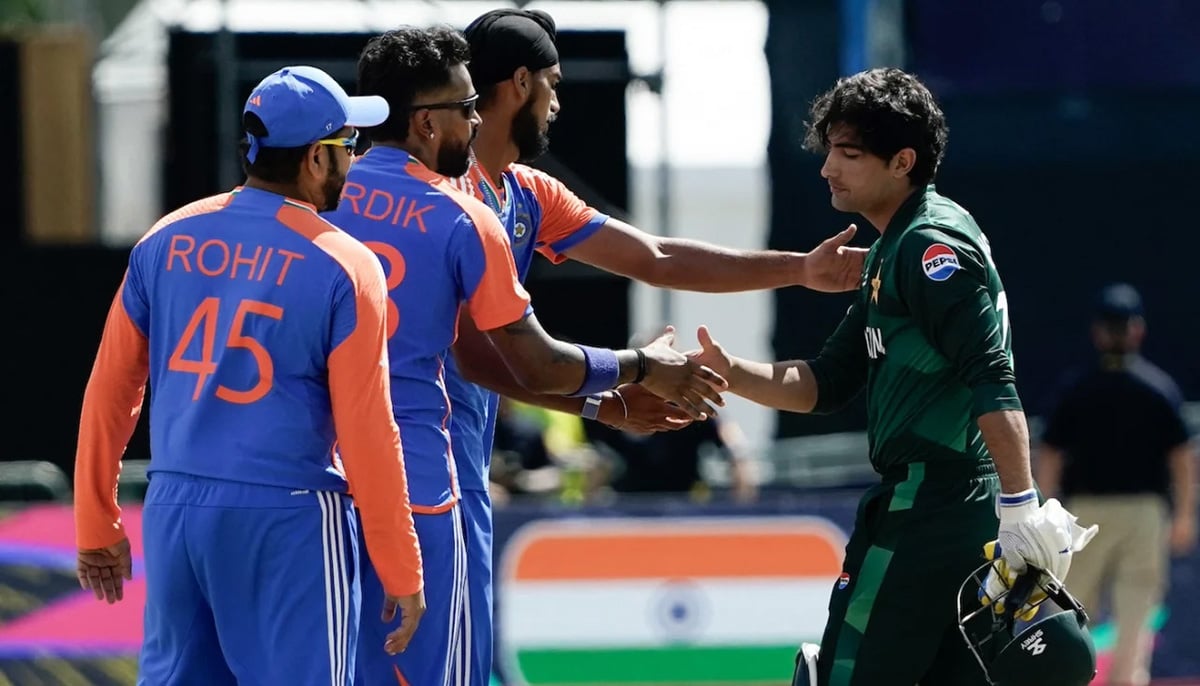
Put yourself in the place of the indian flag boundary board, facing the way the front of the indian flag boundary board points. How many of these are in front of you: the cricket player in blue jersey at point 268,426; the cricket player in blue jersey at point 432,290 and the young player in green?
3

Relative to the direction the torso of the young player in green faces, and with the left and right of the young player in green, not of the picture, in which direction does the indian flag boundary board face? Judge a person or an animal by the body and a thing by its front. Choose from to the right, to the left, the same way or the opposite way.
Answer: to the left

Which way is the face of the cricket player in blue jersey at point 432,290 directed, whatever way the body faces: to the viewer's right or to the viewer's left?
to the viewer's right

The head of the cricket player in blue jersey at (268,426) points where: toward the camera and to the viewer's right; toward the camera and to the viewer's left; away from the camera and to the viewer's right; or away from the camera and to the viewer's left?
away from the camera and to the viewer's right

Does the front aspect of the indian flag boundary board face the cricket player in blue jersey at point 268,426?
yes

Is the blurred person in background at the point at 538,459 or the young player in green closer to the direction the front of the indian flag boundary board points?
the young player in green

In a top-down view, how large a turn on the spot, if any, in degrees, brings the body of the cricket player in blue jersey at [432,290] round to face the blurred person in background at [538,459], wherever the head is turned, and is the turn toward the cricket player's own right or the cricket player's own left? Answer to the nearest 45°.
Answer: approximately 45° to the cricket player's own left

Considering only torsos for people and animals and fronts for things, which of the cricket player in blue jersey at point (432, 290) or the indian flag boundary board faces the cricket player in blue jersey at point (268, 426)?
the indian flag boundary board

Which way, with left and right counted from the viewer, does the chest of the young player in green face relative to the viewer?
facing to the left of the viewer

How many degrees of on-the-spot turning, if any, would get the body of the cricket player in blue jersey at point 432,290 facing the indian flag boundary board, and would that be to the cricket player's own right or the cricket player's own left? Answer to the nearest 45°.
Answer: approximately 45° to the cricket player's own left
